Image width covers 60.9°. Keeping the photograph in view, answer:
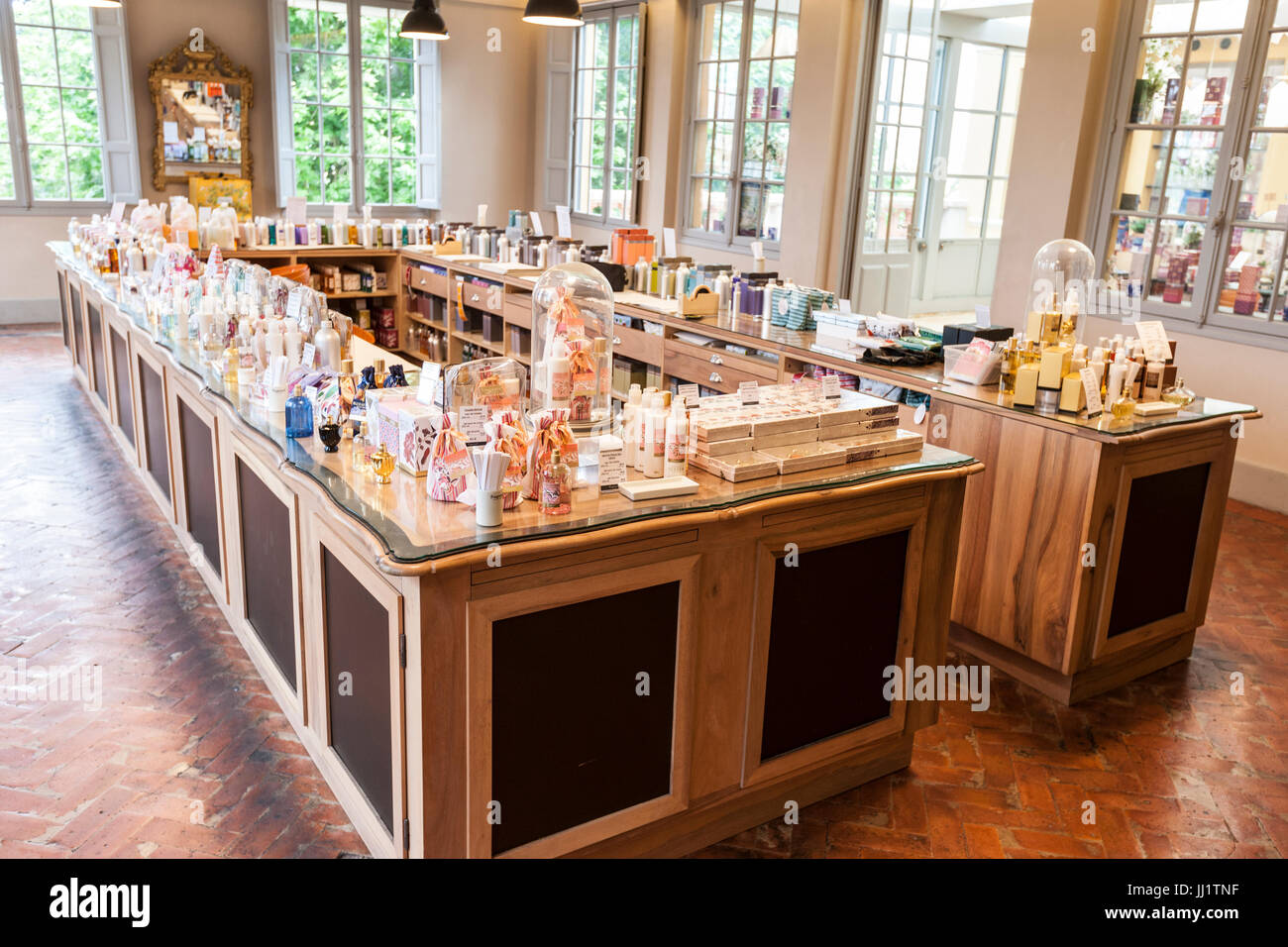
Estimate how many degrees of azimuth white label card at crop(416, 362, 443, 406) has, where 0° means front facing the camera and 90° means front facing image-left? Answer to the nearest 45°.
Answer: approximately 0°

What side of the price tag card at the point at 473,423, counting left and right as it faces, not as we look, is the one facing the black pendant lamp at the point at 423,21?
back

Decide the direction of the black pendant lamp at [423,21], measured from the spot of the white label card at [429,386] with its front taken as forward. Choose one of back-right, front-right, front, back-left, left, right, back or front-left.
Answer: back

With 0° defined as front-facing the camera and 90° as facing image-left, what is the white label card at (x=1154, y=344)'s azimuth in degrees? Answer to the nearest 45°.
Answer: approximately 0°

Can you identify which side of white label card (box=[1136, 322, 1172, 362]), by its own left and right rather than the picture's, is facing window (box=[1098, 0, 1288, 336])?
back

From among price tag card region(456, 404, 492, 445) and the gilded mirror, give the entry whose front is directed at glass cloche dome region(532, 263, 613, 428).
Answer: the gilded mirror

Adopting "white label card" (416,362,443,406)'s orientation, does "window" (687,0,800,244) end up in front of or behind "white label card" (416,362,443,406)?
behind
